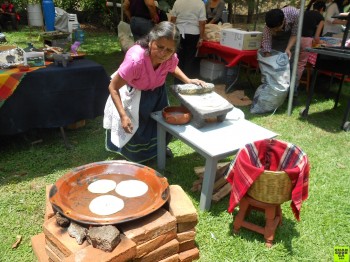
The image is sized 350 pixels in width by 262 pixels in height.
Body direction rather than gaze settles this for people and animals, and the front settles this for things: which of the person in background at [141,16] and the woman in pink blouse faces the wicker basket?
the woman in pink blouse

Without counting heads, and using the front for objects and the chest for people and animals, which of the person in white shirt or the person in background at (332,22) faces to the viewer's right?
the person in background

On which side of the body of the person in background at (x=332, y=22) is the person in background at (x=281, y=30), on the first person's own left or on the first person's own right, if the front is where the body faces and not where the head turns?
on the first person's own right

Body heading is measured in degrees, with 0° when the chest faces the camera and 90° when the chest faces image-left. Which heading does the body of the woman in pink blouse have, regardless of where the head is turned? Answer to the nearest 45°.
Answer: approximately 315°

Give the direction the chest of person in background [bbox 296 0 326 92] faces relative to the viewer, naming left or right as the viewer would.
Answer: facing away from the viewer and to the right of the viewer

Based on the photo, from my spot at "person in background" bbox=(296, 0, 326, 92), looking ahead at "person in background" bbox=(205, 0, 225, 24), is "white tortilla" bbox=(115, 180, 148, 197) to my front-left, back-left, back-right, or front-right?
back-left
